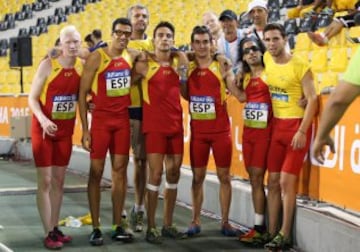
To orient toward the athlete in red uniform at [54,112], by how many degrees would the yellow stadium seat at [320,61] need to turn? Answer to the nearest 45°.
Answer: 0° — it already faces them

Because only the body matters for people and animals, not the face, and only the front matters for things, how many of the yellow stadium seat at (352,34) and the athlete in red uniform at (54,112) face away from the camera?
0

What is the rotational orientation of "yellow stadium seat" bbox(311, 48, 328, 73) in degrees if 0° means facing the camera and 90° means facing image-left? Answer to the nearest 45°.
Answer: approximately 45°

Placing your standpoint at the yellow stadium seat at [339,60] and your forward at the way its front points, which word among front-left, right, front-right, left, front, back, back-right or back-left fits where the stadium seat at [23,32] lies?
right

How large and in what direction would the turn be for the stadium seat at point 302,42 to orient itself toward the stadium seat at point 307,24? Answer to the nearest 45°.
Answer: approximately 135° to its right

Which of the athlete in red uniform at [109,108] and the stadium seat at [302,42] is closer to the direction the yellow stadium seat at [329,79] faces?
the athlete in red uniform

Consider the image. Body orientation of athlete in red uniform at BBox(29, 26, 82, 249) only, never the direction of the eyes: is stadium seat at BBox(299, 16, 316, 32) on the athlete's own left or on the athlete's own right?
on the athlete's own left

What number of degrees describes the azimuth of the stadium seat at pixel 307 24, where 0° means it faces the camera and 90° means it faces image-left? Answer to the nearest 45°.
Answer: approximately 45°

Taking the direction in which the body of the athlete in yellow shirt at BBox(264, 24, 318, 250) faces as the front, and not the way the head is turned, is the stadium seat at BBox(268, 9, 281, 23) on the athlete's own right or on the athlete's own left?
on the athlete's own right

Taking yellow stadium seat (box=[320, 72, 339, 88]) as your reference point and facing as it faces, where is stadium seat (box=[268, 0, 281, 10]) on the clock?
The stadium seat is roughly at 4 o'clock from the yellow stadium seat.

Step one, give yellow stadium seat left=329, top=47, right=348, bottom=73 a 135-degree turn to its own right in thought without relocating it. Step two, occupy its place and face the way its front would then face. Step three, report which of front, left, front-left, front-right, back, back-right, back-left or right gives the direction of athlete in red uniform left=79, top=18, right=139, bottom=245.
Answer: back-left
